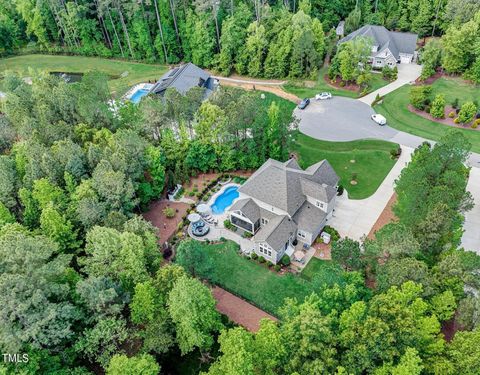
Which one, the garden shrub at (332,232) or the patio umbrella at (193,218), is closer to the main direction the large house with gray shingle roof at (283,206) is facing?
the garden shrub

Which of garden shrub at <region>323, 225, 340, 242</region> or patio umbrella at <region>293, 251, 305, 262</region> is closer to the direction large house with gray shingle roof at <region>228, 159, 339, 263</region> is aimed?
the garden shrub

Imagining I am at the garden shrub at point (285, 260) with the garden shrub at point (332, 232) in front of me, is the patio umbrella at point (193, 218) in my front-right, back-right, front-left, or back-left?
back-left

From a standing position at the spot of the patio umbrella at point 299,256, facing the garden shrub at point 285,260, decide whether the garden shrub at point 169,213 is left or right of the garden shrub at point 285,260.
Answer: right

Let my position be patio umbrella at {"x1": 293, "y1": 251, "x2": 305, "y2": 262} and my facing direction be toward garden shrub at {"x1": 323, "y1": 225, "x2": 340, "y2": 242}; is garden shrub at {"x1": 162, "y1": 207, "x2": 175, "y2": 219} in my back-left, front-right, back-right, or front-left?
back-left
